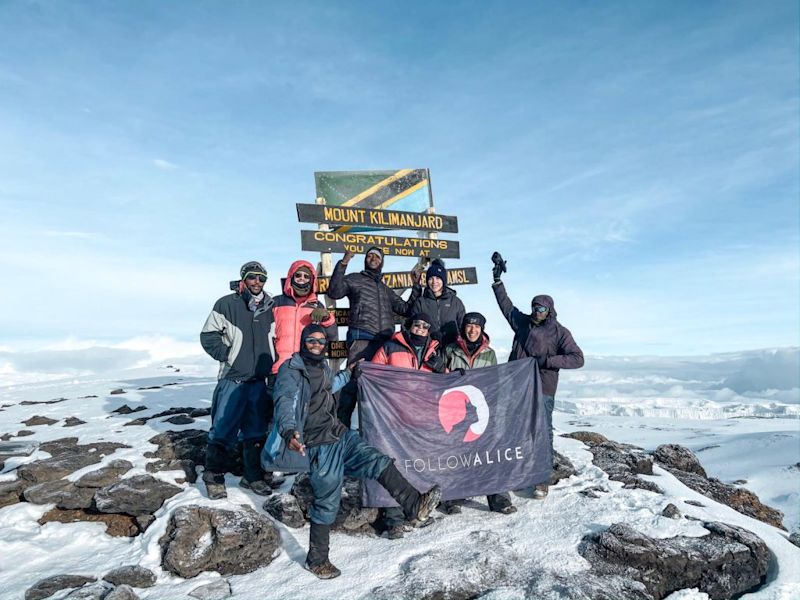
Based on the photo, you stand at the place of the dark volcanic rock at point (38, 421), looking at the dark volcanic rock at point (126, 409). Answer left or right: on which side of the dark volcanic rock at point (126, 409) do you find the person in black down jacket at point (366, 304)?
right

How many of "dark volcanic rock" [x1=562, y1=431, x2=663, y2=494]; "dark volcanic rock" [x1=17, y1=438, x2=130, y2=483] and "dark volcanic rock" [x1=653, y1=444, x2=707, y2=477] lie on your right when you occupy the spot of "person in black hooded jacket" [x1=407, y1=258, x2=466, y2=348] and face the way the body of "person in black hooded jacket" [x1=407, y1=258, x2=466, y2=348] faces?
1

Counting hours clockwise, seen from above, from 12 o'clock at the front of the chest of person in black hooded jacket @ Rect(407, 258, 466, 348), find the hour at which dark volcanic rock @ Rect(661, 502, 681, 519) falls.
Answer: The dark volcanic rock is roughly at 10 o'clock from the person in black hooded jacket.

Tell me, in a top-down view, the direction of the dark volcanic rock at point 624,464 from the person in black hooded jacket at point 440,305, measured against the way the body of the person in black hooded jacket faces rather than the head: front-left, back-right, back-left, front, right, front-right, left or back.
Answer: left

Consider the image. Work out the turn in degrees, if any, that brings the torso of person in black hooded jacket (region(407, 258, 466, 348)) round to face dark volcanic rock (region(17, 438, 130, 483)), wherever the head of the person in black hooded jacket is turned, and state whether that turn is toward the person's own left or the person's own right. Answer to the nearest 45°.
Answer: approximately 90° to the person's own right

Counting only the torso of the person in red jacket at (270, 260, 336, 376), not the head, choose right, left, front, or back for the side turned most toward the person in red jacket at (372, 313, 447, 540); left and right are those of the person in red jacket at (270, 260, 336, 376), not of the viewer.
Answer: left

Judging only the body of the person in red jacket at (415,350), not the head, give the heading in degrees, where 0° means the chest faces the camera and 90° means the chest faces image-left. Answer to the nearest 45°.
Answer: approximately 0°

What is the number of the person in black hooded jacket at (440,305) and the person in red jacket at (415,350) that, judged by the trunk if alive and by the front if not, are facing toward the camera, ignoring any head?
2

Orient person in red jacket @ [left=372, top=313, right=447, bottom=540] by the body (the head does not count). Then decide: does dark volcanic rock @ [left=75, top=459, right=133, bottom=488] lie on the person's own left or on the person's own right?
on the person's own right

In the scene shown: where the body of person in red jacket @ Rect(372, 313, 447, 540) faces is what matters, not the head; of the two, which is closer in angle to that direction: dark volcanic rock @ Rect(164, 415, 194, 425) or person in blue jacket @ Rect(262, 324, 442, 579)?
the person in blue jacket
